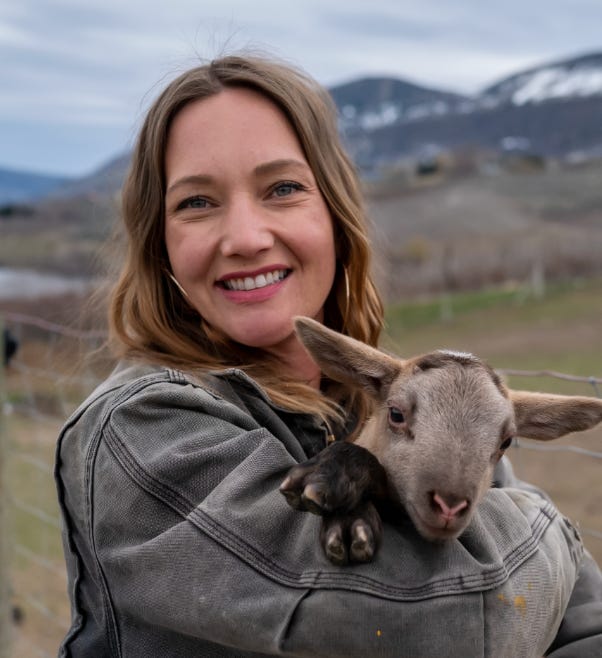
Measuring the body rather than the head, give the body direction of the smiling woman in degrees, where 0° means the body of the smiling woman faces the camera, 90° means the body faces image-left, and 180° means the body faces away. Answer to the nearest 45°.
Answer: approximately 315°

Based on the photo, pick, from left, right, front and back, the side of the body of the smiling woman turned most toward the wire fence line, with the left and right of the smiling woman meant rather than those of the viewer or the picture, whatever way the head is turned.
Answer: back

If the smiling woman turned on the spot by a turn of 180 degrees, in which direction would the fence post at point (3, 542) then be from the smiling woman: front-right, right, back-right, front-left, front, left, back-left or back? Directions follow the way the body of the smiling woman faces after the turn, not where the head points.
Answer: front
